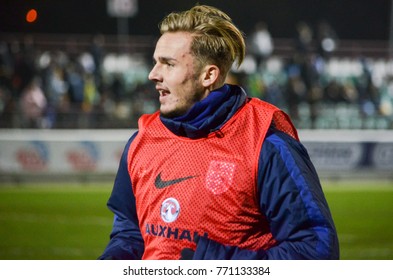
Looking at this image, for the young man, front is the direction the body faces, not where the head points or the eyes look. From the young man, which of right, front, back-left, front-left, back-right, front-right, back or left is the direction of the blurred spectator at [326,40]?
back-right

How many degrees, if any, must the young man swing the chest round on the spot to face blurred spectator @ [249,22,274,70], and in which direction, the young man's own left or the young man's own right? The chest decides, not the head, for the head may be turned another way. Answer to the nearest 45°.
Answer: approximately 135° to the young man's own right

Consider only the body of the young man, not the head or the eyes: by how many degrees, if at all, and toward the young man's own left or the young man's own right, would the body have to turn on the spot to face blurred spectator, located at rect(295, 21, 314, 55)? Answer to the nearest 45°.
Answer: approximately 135° to the young man's own right

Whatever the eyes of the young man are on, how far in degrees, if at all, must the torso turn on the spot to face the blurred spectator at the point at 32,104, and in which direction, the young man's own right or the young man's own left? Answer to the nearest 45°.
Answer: approximately 135° to the young man's own right

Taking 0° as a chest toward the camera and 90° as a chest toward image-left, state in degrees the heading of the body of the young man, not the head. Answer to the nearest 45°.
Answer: approximately 45°
